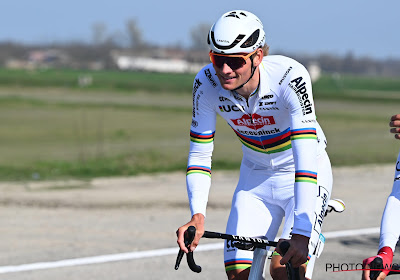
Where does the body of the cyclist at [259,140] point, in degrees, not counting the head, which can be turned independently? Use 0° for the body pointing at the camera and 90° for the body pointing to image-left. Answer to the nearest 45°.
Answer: approximately 45°

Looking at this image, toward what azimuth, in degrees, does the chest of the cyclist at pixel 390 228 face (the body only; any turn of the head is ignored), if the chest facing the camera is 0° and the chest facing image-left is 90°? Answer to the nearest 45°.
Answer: approximately 45°

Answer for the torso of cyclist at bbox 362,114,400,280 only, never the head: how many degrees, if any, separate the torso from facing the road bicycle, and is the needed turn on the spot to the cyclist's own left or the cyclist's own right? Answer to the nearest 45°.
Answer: approximately 45° to the cyclist's own right

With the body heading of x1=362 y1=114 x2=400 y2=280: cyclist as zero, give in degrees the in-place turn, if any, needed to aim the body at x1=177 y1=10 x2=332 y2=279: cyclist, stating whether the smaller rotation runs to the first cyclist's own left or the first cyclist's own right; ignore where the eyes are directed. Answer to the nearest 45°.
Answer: approximately 90° to the first cyclist's own right

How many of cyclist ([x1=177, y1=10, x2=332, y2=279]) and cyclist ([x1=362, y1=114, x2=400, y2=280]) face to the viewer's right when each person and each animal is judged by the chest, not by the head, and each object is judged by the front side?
0

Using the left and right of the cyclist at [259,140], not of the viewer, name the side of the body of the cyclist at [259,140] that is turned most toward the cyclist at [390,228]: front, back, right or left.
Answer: left
